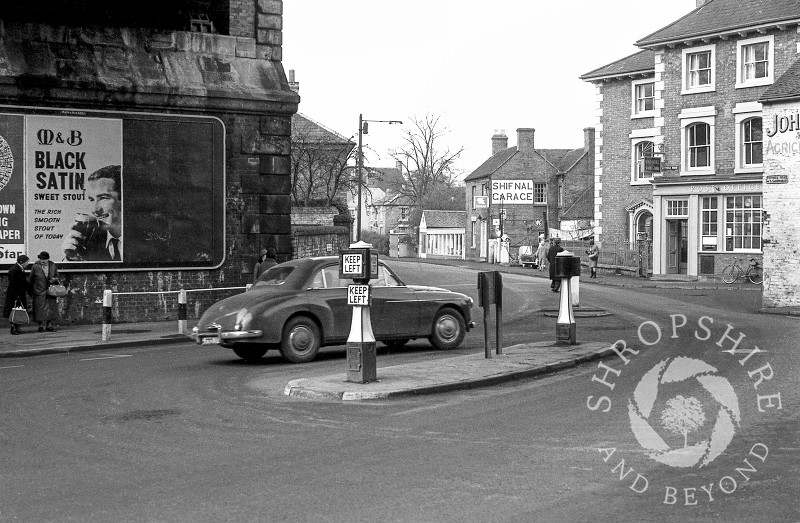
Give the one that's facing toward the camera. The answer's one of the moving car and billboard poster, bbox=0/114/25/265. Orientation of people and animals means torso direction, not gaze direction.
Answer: the billboard poster

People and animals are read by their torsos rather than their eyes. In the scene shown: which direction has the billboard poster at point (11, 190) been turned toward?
toward the camera

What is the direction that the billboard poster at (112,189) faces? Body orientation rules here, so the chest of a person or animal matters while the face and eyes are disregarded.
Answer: toward the camera

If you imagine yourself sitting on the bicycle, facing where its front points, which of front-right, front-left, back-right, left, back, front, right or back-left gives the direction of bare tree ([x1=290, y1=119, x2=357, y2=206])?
front

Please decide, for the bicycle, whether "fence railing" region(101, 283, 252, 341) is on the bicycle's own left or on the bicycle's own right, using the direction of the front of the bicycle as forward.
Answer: on the bicycle's own left

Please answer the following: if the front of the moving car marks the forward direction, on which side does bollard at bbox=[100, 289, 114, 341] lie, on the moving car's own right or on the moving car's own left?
on the moving car's own left

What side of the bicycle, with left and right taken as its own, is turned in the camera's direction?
left

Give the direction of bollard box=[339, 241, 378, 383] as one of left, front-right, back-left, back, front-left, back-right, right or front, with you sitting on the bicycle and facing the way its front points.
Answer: left

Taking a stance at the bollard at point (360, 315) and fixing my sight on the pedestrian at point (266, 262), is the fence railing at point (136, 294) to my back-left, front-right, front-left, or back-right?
front-left

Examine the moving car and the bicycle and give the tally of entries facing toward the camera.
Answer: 0

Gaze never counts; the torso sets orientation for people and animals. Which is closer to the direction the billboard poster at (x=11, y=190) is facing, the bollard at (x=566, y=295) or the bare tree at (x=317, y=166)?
the bollard

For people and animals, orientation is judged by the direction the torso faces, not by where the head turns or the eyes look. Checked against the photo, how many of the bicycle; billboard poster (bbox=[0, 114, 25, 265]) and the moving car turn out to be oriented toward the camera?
1

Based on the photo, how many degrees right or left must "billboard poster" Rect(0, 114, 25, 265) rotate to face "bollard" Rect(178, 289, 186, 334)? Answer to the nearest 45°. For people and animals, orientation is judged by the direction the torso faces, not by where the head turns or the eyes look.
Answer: approximately 45° to its left

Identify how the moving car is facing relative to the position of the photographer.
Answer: facing away from the viewer and to the right of the viewer
